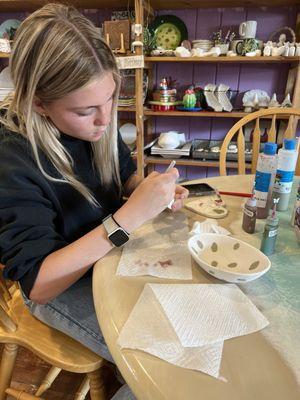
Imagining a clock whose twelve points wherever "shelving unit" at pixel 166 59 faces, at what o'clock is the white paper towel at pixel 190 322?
The white paper towel is roughly at 12 o'clock from the shelving unit.

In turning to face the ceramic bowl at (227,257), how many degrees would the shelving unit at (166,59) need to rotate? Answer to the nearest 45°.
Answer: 0° — it already faces it

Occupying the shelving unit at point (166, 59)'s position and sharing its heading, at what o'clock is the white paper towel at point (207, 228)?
The white paper towel is roughly at 12 o'clock from the shelving unit.

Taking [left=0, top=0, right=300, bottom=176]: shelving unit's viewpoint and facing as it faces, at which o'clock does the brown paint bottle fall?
The brown paint bottle is roughly at 12 o'clock from the shelving unit.

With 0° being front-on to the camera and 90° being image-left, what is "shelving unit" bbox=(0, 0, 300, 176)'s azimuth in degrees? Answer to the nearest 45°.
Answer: approximately 0°

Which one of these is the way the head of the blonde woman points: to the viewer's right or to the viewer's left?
to the viewer's right

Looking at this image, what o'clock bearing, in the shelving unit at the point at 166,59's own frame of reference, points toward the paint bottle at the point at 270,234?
The paint bottle is roughly at 12 o'clock from the shelving unit.
